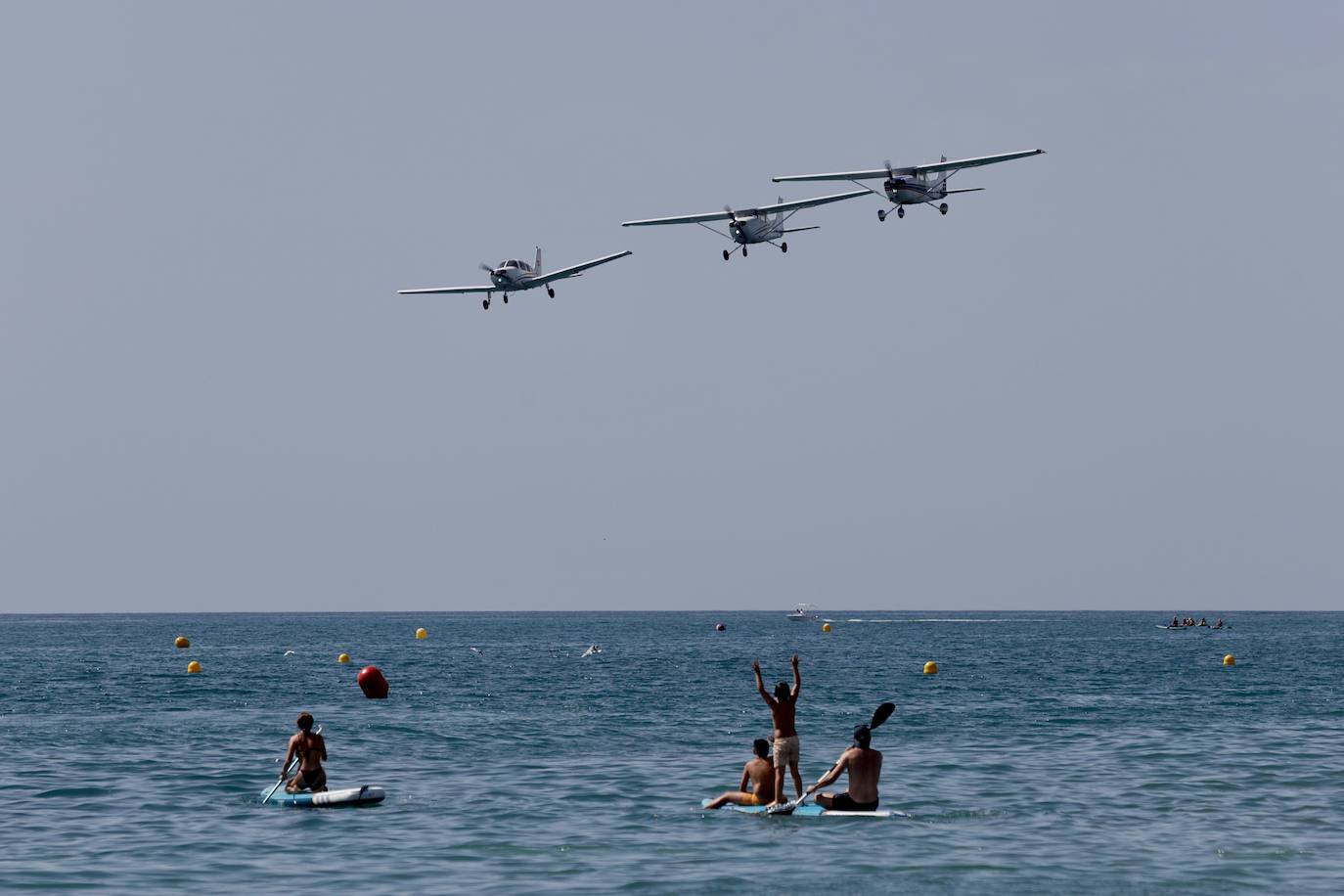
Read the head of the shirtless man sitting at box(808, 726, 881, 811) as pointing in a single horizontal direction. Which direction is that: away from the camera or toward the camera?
away from the camera

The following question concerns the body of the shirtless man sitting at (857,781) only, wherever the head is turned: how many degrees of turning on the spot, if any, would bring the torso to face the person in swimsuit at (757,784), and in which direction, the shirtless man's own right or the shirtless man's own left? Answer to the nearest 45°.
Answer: approximately 45° to the shirtless man's own left

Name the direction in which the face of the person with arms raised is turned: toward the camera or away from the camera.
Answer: away from the camera

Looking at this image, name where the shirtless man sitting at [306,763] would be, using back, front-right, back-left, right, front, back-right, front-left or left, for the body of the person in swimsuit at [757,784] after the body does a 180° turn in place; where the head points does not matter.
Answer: back-right

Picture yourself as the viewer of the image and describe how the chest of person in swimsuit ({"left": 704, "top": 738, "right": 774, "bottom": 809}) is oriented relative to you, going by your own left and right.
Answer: facing away from the viewer and to the left of the viewer

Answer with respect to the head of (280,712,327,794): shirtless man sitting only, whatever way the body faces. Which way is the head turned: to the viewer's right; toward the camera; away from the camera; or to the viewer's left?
away from the camera

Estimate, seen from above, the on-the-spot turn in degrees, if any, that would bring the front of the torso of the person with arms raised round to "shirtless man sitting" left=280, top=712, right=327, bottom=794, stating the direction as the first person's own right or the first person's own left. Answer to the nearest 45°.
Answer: approximately 90° to the first person's own left

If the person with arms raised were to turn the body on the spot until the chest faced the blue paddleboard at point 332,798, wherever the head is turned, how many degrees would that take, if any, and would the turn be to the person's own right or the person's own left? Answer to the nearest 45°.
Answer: approximately 90° to the person's own left

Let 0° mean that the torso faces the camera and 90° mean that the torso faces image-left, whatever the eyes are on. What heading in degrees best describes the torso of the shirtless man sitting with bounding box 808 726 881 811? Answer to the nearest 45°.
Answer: approximately 135°

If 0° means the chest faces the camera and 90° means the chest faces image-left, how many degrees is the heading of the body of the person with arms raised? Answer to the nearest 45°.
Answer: approximately 180°
